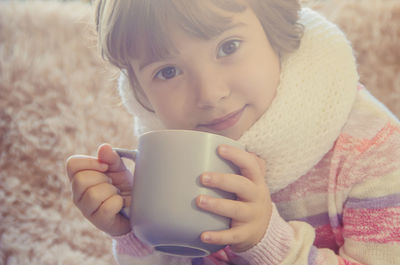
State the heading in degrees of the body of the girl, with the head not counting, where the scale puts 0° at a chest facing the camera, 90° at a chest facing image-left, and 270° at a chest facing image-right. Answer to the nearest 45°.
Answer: approximately 45°
